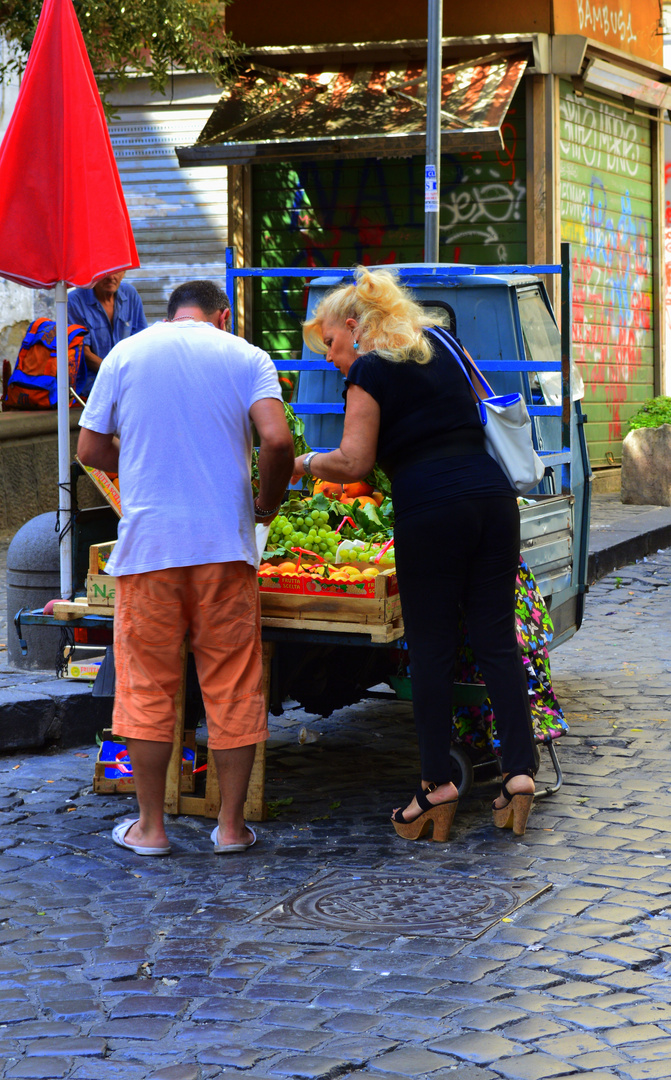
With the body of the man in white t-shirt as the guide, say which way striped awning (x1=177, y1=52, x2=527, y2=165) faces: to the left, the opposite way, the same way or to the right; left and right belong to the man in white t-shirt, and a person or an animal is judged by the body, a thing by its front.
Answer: the opposite way

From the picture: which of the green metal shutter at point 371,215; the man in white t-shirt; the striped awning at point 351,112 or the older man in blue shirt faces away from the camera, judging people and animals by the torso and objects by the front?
the man in white t-shirt

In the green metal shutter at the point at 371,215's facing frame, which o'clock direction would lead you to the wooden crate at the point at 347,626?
The wooden crate is roughly at 12 o'clock from the green metal shutter.

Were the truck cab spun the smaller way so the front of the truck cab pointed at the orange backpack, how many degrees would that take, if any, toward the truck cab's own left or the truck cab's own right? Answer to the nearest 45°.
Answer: approximately 90° to the truck cab's own left

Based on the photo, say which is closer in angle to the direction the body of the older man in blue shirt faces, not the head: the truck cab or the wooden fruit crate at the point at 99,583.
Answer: the wooden fruit crate

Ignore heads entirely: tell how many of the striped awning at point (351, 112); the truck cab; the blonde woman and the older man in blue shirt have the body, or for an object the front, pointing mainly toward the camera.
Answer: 2

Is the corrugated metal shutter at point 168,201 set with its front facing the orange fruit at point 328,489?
yes

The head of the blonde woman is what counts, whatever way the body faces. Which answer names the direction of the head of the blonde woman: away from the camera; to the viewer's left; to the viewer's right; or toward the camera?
to the viewer's left

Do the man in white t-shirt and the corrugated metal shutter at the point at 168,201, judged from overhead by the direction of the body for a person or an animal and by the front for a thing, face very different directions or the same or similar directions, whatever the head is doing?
very different directions

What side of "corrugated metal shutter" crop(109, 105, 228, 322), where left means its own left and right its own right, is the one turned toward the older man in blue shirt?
front

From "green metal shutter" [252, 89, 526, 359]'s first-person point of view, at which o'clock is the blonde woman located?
The blonde woman is roughly at 12 o'clock from the green metal shutter.
